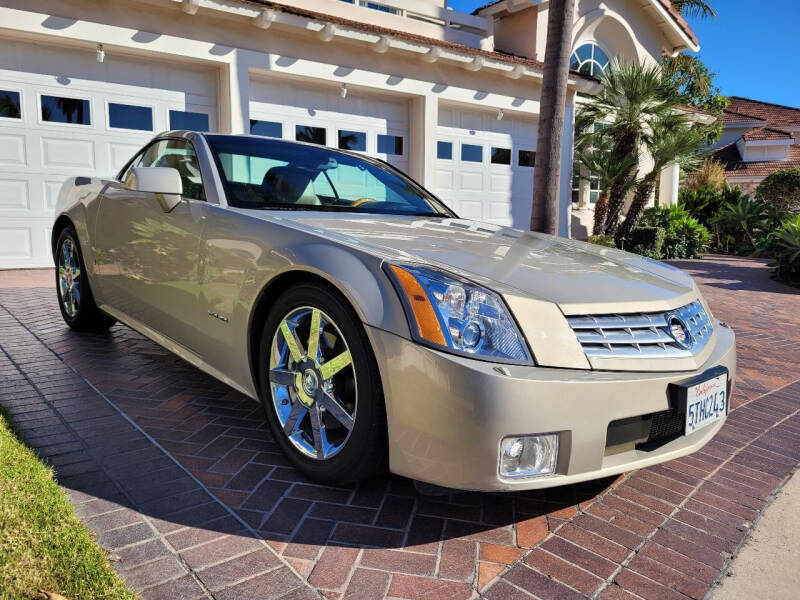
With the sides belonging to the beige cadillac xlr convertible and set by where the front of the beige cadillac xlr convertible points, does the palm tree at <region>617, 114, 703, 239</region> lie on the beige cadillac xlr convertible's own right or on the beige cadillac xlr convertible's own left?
on the beige cadillac xlr convertible's own left

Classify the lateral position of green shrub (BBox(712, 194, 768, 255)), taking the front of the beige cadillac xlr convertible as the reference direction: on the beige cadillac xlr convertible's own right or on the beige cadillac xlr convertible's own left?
on the beige cadillac xlr convertible's own left

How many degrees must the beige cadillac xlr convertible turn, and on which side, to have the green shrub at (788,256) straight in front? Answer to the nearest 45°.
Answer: approximately 90° to its left

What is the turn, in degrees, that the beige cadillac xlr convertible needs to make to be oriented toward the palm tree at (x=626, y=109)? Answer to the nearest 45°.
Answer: approximately 135° to its left

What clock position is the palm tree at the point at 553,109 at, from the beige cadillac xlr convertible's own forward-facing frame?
The palm tree is roughly at 8 o'clock from the beige cadillac xlr convertible.

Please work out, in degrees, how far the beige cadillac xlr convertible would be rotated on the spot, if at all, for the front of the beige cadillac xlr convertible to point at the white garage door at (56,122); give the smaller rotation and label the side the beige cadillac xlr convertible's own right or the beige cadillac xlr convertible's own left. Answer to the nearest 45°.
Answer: approximately 180°

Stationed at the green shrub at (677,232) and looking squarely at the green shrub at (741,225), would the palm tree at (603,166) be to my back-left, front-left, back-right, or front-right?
back-left

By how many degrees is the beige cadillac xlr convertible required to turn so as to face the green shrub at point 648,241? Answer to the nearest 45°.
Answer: approximately 90° to its left

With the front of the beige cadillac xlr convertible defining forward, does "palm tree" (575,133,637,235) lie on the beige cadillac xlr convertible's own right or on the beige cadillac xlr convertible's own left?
on the beige cadillac xlr convertible's own left

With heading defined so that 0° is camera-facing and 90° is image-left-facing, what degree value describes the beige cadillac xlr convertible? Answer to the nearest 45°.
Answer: approximately 315°

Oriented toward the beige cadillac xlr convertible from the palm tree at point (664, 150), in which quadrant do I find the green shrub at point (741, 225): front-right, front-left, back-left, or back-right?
back-left
